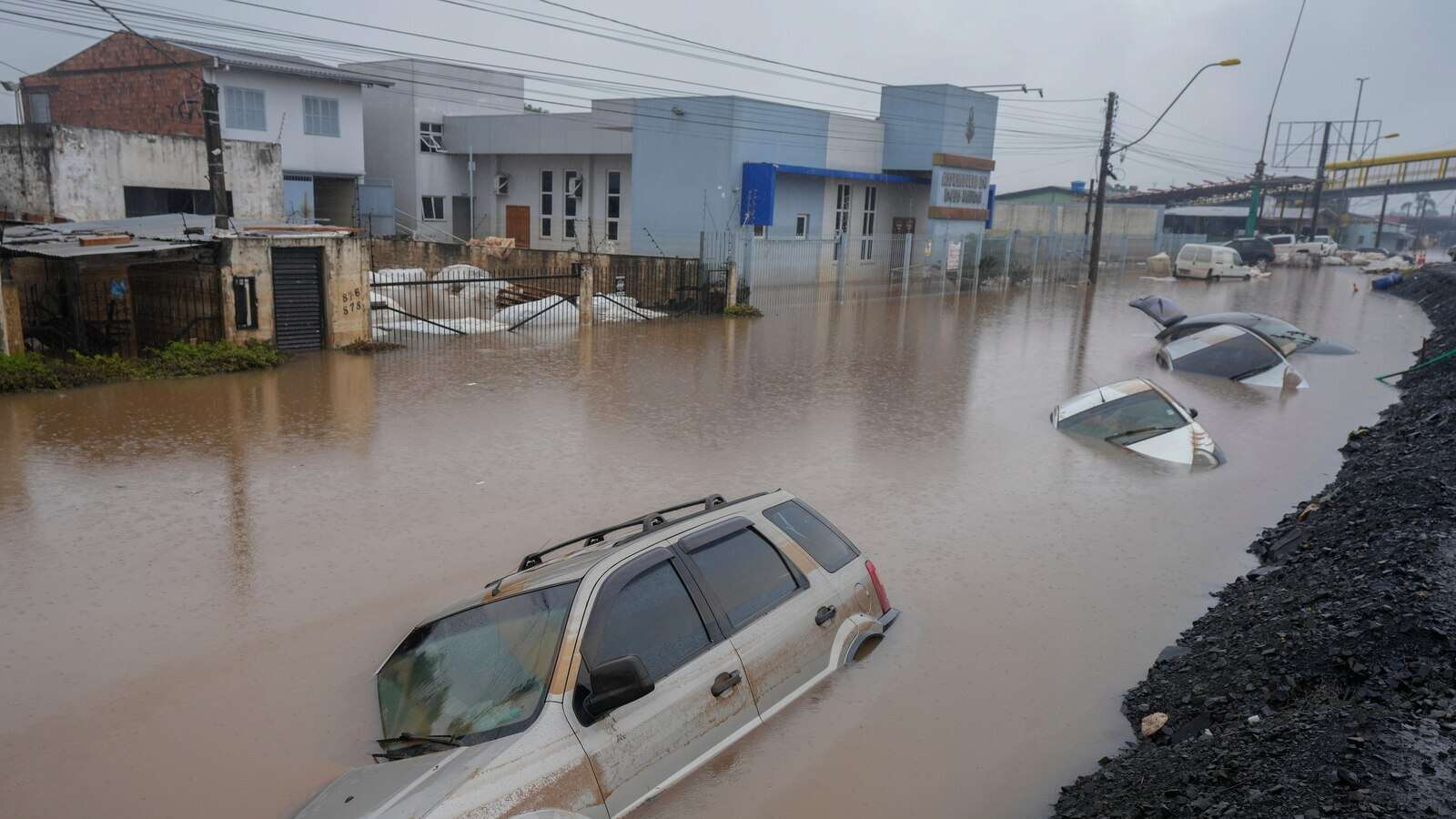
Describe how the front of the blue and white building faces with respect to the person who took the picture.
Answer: facing the viewer and to the right of the viewer

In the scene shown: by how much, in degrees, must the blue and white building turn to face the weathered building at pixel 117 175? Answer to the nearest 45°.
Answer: approximately 90° to its right

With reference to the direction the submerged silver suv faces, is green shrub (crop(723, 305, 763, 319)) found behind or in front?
behind

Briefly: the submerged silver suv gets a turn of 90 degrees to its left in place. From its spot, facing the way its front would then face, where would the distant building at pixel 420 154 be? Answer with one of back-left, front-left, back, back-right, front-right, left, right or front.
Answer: back-left

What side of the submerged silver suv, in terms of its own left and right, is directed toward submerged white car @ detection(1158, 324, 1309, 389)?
back

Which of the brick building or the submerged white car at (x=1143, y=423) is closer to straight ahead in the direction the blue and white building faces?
the submerged white car
